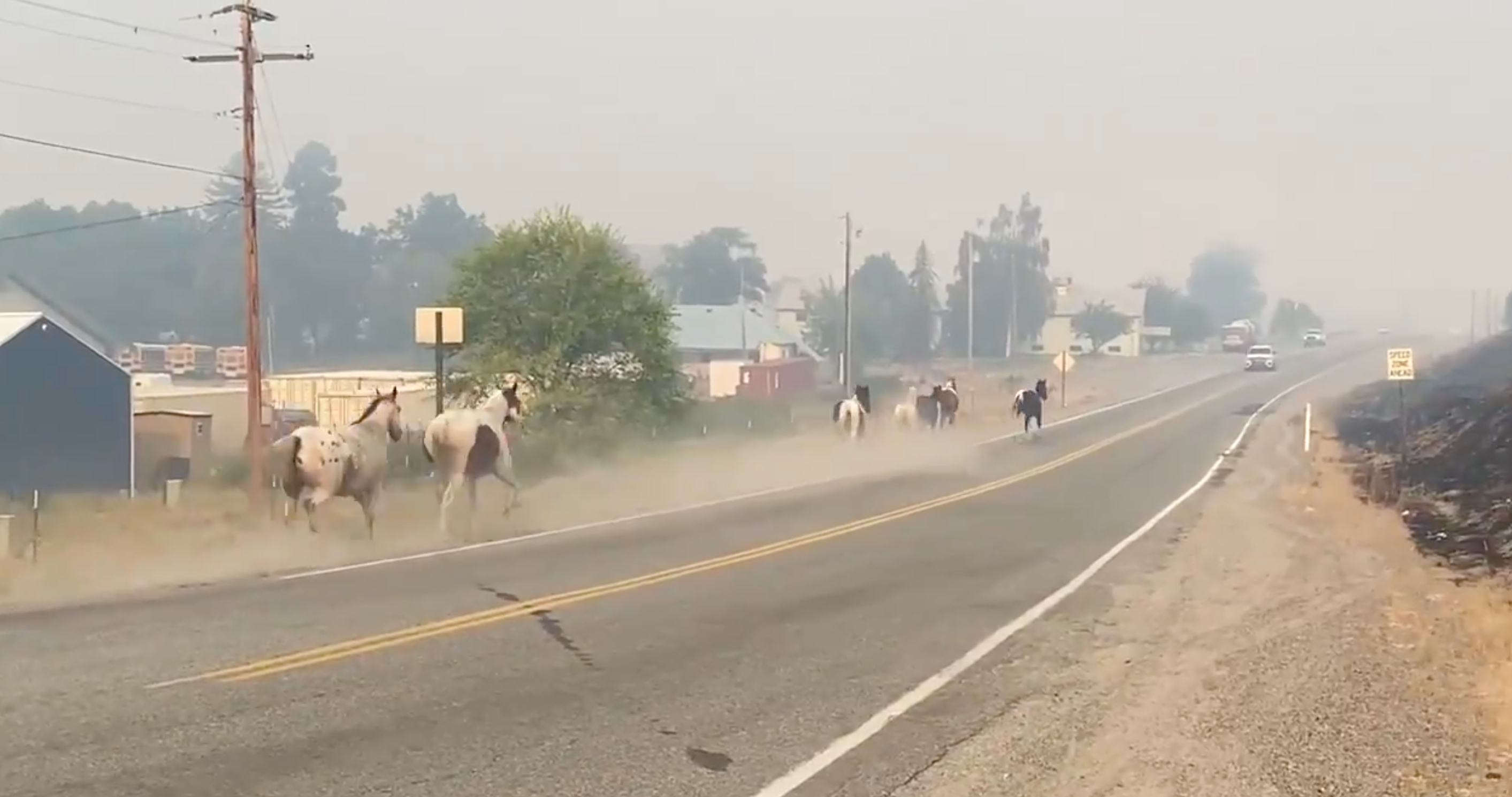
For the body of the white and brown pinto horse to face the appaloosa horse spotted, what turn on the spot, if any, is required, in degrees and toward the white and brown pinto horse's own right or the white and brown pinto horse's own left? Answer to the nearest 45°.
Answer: approximately 180°

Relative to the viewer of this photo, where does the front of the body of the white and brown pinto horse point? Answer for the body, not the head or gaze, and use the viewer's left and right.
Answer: facing away from the viewer and to the right of the viewer

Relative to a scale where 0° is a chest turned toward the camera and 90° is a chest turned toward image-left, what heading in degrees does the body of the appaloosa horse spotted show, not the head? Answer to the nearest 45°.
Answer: approximately 225°

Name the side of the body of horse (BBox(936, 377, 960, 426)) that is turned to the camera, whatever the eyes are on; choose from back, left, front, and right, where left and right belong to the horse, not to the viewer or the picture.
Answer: back

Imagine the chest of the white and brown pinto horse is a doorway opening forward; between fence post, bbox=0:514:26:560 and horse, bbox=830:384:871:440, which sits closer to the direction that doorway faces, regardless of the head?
the horse

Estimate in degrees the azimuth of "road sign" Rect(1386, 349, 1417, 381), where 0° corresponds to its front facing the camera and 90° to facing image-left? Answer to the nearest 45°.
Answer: approximately 0°

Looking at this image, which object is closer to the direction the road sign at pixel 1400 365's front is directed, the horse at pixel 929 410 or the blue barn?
the blue barn

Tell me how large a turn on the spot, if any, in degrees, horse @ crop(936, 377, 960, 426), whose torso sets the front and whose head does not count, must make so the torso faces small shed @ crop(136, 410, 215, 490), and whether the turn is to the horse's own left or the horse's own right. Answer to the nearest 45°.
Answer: approximately 90° to the horse's own left

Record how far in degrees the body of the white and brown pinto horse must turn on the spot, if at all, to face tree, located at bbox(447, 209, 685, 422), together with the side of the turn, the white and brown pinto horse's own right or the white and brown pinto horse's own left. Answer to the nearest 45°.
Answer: approximately 45° to the white and brown pinto horse's own left

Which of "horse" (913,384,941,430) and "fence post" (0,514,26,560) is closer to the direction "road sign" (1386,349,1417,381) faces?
the fence post
